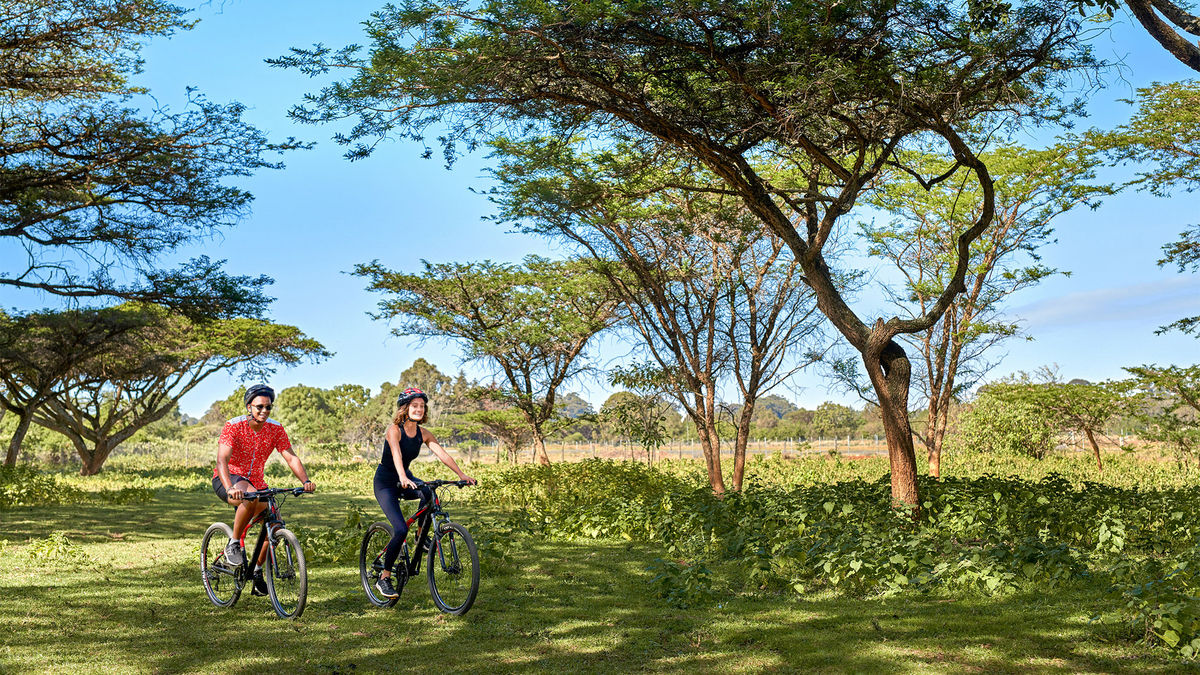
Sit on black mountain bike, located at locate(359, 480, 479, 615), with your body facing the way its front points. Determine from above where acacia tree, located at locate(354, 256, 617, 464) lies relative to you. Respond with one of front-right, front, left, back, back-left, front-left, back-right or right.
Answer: back-left

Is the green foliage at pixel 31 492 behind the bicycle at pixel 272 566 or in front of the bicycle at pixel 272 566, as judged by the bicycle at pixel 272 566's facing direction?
behind

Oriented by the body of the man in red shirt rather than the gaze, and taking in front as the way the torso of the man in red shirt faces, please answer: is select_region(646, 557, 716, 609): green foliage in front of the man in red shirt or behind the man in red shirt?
in front

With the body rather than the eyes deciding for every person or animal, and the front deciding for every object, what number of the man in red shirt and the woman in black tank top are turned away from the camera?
0

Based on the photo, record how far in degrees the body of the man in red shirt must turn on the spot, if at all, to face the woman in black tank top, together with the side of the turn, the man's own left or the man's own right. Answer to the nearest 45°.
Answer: approximately 45° to the man's own left

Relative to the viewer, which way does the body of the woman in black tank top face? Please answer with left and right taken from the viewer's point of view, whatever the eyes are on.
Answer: facing the viewer and to the right of the viewer

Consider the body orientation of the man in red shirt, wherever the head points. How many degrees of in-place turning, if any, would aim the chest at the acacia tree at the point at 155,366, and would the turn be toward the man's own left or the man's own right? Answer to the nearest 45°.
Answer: approximately 135° to the man's own left

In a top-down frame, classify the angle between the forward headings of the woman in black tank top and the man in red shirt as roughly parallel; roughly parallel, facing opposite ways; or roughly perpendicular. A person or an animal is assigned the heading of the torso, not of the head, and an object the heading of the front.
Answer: roughly parallel
